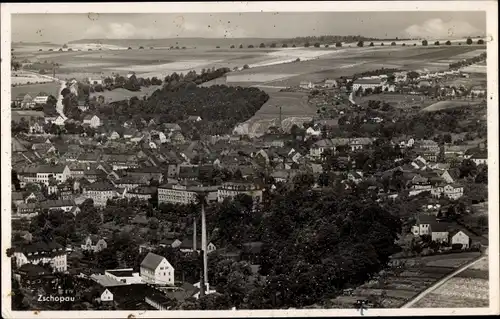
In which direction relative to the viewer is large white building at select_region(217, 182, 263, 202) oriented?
toward the camera

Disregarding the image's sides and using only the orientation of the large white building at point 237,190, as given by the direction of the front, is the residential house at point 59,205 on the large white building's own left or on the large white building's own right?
on the large white building's own right
